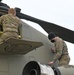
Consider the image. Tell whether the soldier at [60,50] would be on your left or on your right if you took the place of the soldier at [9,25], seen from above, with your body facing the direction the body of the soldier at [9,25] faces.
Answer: on your right

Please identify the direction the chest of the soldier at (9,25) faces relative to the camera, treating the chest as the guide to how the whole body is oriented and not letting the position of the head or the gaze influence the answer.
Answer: away from the camera

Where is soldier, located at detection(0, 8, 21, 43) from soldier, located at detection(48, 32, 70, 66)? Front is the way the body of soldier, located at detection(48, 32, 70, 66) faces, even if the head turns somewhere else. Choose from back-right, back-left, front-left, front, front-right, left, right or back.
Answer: front-left
